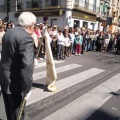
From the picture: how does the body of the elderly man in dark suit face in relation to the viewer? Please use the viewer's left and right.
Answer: facing away from the viewer and to the right of the viewer

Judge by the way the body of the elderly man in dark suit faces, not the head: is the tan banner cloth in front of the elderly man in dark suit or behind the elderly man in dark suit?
in front

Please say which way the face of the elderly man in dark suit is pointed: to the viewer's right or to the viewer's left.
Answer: to the viewer's right

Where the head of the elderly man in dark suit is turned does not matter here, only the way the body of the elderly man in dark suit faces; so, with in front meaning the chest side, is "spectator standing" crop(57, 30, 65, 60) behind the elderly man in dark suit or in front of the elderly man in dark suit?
in front
